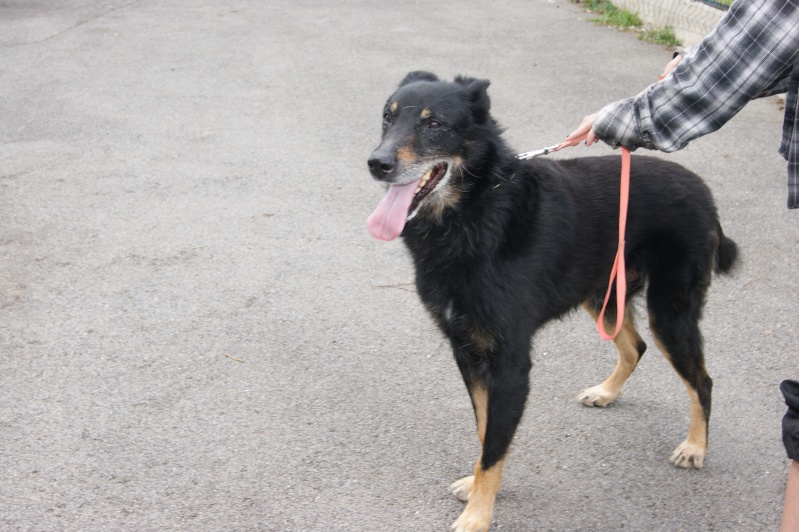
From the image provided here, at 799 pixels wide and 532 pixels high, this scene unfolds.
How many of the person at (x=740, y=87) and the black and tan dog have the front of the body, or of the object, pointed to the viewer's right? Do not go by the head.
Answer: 0

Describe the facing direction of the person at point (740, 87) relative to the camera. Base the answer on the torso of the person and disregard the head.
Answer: to the viewer's left

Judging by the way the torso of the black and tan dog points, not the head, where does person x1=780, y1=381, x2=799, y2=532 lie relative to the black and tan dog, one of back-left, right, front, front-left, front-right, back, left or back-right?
left
